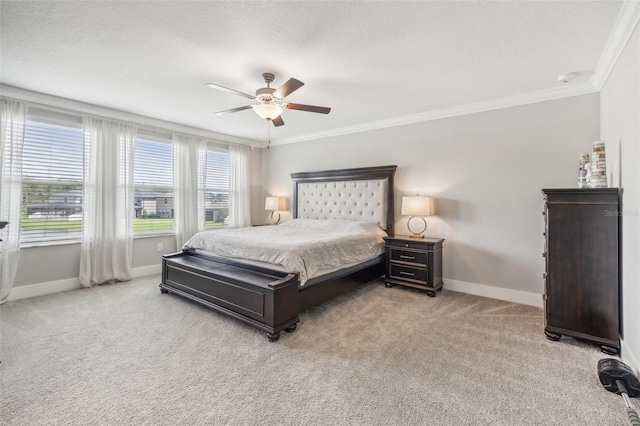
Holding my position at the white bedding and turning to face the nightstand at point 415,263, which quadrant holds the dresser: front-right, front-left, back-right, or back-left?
front-right

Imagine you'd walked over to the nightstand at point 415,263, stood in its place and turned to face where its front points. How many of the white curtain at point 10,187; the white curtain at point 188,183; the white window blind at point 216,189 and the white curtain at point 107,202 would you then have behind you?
0

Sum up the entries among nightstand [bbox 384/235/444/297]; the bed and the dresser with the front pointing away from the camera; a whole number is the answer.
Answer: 0

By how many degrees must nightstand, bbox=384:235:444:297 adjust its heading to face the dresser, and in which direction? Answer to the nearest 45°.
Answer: approximately 90° to its left

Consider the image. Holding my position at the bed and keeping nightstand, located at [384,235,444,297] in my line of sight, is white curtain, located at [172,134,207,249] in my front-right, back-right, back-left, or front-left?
back-left

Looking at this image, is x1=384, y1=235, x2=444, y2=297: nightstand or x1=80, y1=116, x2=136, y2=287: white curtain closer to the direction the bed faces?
the white curtain

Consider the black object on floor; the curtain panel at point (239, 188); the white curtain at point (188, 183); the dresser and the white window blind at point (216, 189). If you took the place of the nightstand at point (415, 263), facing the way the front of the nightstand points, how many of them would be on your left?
2

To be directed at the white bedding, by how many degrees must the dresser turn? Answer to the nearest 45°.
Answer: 0° — it already faces it

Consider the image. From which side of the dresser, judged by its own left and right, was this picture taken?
left

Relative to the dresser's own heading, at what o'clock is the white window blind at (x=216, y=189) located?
The white window blind is roughly at 12 o'clock from the dresser.

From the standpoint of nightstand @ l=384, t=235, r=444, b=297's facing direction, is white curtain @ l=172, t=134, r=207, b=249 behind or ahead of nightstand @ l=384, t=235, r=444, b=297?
ahead

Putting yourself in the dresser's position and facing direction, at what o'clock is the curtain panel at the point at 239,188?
The curtain panel is roughly at 12 o'clock from the dresser.

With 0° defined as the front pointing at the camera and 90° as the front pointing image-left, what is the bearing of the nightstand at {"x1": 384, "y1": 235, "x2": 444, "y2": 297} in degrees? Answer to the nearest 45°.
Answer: approximately 45°

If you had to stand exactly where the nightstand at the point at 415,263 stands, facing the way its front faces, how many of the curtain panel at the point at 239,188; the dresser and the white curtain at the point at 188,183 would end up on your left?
1

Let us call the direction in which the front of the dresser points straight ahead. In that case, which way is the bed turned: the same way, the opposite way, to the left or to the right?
to the left

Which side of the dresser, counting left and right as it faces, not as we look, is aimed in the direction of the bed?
front

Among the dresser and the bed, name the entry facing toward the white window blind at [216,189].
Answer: the dresser

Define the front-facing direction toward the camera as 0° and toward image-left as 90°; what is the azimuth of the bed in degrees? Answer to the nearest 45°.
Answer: approximately 45°

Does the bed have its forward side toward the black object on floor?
no

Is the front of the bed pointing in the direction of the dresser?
no

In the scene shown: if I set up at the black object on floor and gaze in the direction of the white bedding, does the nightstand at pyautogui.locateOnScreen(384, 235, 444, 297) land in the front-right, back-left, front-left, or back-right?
front-right

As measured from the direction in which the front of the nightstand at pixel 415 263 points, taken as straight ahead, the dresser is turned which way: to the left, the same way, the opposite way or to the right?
to the right
